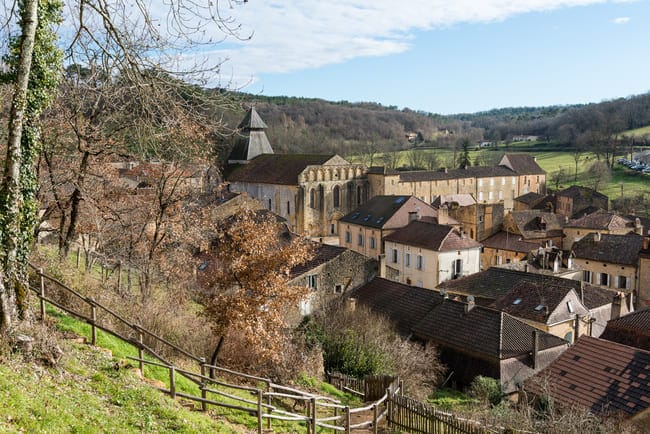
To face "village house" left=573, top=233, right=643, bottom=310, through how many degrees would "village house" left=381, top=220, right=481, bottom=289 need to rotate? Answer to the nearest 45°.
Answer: approximately 135° to its left

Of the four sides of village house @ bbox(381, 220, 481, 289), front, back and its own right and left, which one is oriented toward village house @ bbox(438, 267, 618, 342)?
left

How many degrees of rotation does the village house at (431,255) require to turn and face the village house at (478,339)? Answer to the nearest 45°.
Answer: approximately 45° to its left

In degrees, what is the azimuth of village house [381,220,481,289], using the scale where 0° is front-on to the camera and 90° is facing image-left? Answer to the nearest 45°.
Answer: approximately 45°
